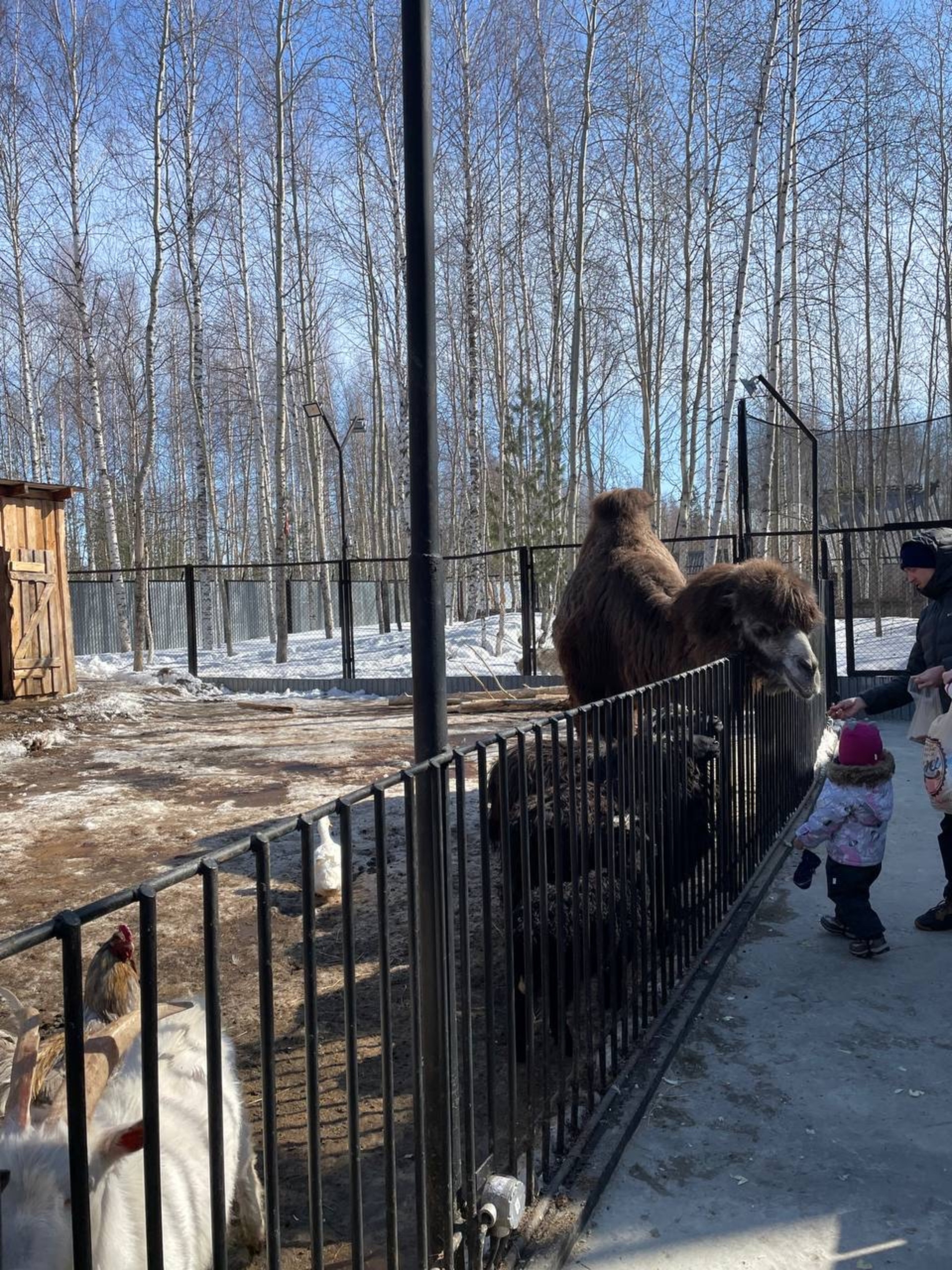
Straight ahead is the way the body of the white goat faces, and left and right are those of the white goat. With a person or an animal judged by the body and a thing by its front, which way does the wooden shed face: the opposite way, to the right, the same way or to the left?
to the left

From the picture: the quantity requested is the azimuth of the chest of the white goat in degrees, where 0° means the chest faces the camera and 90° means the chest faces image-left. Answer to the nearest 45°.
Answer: approximately 45°

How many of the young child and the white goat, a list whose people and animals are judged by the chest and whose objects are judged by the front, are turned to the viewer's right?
0

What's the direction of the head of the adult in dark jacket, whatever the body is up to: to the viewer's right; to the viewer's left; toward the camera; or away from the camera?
to the viewer's left

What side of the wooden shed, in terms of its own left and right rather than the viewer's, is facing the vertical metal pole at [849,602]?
front

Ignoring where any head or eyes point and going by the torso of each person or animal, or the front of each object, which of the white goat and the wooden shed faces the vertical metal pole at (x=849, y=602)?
the wooden shed

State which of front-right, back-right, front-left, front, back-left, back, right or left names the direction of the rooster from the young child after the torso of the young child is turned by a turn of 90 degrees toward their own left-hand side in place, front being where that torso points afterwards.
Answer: front

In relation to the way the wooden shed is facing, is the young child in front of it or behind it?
in front

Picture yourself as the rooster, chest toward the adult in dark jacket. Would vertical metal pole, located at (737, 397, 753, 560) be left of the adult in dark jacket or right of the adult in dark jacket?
left

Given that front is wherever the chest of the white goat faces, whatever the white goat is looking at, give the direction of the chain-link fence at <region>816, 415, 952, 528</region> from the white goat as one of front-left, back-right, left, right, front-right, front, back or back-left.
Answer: back

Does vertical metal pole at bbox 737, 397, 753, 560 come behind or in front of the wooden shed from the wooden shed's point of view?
in front

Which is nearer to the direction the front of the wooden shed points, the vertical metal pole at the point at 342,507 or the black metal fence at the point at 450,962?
the black metal fence

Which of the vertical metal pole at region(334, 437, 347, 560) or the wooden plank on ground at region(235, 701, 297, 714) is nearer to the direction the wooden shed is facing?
the wooden plank on ground

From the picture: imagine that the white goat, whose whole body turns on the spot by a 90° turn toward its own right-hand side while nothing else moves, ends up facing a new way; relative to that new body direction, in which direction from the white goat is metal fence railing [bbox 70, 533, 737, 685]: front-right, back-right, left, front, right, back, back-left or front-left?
front-right

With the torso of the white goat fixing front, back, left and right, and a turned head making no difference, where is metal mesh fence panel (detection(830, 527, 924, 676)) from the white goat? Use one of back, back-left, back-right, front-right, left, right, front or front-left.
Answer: back

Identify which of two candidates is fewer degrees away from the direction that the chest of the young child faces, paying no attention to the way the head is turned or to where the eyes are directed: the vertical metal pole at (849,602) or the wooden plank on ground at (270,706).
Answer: the wooden plank on ground

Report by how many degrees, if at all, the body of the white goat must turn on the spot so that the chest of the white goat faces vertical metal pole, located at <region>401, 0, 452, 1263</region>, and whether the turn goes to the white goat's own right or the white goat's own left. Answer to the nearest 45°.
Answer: approximately 180°

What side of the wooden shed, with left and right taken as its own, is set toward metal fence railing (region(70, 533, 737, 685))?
left
